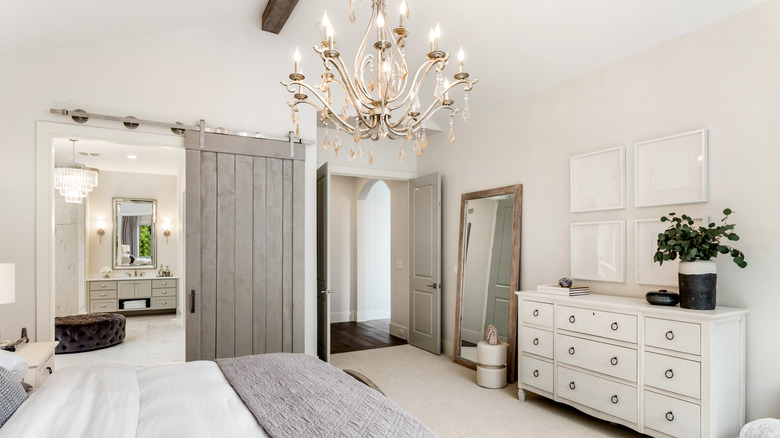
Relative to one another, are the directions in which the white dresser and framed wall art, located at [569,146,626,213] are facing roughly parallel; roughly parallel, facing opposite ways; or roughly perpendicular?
roughly parallel

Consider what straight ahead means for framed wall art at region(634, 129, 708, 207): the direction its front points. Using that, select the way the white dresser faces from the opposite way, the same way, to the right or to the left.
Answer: the same way

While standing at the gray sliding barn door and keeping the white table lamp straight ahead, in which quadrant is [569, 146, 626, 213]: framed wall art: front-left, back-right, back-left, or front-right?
back-left

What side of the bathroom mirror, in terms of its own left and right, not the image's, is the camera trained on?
front

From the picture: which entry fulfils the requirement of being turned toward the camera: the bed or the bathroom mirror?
the bathroom mirror

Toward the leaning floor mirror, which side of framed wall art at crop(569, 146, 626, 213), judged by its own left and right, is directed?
right

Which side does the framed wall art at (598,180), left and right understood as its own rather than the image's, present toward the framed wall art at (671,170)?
left

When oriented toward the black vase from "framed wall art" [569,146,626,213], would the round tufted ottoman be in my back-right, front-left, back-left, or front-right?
back-right

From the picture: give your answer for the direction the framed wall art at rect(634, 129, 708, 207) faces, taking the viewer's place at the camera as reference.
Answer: facing the viewer and to the left of the viewer

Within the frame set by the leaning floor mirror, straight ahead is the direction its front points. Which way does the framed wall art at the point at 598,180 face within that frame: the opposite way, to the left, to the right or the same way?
the same way

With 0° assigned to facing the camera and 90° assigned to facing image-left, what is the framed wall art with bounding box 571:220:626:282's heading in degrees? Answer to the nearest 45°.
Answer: approximately 45°

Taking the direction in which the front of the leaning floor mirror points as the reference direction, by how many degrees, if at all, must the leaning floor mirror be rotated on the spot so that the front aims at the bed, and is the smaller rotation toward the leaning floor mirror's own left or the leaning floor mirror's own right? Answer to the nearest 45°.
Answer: approximately 45° to the leaning floor mirror's own left

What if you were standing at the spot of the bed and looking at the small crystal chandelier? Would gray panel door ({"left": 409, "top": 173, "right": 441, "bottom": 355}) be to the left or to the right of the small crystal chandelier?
right

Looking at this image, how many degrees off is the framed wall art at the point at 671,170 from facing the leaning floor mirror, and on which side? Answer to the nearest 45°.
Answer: approximately 90° to its right
